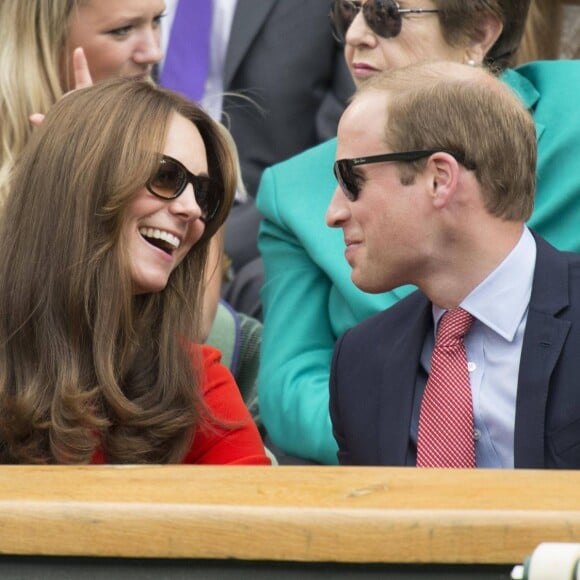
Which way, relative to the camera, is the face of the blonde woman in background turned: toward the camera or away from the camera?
toward the camera

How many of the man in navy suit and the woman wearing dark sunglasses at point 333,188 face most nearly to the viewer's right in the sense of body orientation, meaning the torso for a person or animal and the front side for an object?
0

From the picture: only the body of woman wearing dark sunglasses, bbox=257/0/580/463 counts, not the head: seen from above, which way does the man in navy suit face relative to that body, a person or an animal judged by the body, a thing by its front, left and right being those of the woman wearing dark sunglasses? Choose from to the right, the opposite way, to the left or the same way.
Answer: the same way

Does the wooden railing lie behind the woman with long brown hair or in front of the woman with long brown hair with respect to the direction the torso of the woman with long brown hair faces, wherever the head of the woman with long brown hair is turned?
in front

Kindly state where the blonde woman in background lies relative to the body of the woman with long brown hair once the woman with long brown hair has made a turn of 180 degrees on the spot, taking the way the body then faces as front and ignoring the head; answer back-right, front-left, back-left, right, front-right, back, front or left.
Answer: front-right

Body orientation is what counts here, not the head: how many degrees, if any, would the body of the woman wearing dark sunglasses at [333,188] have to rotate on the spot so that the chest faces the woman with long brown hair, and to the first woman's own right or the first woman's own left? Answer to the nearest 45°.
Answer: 0° — they already face them

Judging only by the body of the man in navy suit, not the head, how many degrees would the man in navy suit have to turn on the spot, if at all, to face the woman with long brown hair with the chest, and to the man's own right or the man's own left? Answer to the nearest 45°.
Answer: approximately 45° to the man's own right

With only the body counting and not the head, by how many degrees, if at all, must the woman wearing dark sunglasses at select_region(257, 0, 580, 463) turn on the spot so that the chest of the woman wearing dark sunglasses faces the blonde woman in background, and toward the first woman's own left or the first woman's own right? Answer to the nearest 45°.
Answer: approximately 90° to the first woman's own right

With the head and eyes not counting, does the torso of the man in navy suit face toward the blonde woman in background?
no

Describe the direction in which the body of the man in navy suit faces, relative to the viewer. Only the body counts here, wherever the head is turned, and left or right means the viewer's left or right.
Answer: facing the viewer and to the left of the viewer

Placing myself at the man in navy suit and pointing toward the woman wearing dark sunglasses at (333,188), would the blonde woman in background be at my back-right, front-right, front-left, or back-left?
front-left

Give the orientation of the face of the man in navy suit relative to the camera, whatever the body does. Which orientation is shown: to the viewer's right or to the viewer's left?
to the viewer's left
